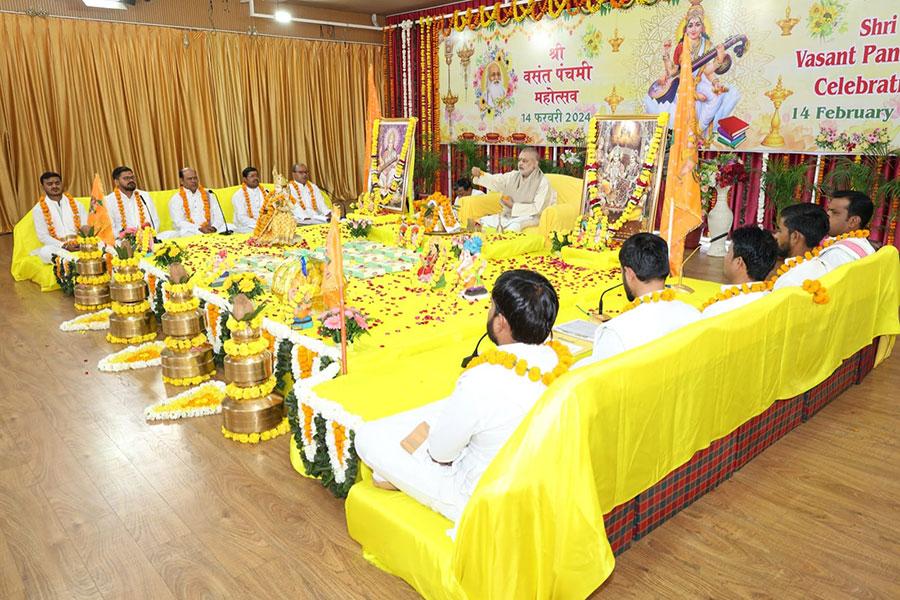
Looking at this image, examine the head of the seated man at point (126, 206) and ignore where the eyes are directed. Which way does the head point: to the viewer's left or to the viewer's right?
to the viewer's right

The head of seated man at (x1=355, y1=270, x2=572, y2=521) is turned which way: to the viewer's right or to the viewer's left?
to the viewer's left

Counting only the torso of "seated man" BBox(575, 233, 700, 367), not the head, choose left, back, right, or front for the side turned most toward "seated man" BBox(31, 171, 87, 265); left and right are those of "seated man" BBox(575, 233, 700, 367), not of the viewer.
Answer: front

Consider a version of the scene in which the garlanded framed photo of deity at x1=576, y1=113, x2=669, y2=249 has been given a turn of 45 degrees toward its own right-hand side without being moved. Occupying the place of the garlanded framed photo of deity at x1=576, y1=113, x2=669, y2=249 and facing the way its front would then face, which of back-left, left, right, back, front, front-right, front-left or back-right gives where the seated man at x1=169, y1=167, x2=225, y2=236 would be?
front

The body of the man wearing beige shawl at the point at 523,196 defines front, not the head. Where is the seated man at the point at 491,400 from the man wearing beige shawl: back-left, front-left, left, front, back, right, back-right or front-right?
front-left

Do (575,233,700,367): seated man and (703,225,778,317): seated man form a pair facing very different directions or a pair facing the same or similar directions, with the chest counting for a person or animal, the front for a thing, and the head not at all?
same or similar directions

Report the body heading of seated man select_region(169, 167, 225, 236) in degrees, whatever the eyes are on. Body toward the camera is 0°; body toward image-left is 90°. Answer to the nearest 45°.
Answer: approximately 315°

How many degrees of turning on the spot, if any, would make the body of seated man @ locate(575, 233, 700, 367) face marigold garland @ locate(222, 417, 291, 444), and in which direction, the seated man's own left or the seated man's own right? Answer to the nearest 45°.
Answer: approximately 45° to the seated man's own left

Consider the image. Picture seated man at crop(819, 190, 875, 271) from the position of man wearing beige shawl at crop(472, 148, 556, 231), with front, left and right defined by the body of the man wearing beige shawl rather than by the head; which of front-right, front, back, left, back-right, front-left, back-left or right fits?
left

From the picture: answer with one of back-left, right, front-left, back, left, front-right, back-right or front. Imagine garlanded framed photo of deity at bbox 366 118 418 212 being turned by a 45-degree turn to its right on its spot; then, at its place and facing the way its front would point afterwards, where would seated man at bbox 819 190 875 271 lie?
back-left

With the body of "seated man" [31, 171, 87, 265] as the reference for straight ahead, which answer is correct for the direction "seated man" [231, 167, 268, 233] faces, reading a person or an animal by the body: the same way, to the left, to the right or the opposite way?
the same way

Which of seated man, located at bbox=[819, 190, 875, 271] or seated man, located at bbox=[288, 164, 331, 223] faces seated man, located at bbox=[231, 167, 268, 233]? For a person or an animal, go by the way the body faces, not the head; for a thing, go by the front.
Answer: seated man, located at bbox=[819, 190, 875, 271]

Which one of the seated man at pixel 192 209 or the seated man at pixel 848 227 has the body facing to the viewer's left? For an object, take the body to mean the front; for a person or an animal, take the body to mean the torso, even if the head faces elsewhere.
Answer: the seated man at pixel 848 227

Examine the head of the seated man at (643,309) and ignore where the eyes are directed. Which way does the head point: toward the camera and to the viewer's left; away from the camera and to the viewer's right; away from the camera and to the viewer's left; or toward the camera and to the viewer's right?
away from the camera and to the viewer's left

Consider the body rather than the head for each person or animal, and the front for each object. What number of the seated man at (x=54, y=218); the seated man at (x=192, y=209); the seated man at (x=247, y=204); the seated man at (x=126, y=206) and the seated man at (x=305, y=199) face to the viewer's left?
0
